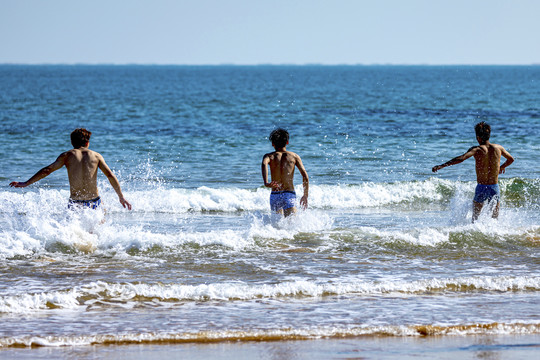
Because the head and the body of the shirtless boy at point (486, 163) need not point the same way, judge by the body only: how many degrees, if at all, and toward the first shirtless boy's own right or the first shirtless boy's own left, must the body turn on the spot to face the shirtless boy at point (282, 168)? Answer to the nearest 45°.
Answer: approximately 135° to the first shirtless boy's own left

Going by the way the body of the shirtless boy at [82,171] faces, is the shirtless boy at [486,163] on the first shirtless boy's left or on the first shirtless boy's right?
on the first shirtless boy's right

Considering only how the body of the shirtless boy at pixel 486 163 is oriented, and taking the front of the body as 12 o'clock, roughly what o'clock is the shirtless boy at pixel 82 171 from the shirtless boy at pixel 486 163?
the shirtless boy at pixel 82 171 is roughly at 8 o'clock from the shirtless boy at pixel 486 163.

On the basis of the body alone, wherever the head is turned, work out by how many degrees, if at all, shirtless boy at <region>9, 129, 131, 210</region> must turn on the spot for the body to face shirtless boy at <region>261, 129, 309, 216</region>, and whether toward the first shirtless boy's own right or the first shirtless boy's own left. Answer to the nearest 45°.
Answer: approximately 90° to the first shirtless boy's own right

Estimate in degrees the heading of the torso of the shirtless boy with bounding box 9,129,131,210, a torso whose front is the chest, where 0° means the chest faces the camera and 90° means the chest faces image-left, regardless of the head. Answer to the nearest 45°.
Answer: approximately 180°

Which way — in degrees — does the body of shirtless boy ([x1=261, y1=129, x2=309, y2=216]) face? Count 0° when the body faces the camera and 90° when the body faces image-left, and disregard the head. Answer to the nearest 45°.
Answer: approximately 180°

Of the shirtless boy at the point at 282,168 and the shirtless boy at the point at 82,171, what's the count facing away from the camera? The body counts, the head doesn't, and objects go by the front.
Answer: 2

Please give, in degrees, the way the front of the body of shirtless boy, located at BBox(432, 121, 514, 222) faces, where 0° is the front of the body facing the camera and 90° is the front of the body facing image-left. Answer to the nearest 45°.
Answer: approximately 180°

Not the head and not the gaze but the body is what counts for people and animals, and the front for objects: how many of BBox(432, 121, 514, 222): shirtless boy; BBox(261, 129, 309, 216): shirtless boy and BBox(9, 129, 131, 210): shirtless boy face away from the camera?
3

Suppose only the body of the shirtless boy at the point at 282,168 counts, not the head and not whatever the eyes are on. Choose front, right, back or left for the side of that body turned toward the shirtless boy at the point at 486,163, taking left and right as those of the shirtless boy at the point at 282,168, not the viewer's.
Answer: right

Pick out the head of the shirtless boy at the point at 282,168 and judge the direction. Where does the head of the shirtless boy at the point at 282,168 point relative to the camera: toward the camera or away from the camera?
away from the camera

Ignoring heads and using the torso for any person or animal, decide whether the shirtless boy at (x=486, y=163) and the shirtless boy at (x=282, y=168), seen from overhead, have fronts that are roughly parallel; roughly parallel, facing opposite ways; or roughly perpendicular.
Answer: roughly parallel
